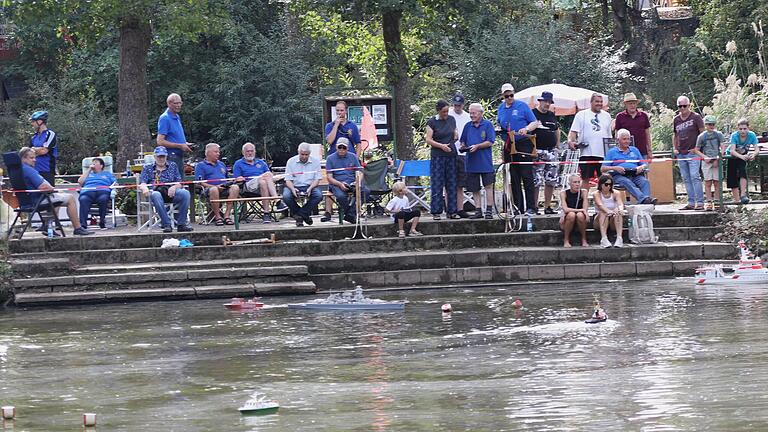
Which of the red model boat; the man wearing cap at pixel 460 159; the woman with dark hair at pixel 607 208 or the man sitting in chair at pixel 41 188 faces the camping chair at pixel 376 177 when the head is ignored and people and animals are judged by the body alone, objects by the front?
the man sitting in chair

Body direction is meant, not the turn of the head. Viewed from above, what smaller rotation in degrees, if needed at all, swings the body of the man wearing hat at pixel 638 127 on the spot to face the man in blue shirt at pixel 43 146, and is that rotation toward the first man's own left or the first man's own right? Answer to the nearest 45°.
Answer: approximately 90° to the first man's own right

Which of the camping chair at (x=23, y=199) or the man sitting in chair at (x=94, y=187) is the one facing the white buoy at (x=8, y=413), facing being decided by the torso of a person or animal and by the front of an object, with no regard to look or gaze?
the man sitting in chair

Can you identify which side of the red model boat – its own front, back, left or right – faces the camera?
left

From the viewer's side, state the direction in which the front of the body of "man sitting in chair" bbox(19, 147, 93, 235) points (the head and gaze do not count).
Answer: to the viewer's right

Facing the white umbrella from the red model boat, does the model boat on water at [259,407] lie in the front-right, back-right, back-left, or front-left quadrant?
back-right

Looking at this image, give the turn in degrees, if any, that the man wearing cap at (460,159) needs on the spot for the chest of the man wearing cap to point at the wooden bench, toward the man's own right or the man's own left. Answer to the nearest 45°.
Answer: approximately 90° to the man's own right

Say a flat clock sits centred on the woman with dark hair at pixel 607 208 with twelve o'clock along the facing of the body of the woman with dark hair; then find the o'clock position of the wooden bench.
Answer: The wooden bench is roughly at 3 o'clock from the woman with dark hair.

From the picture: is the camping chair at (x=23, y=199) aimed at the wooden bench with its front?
yes
